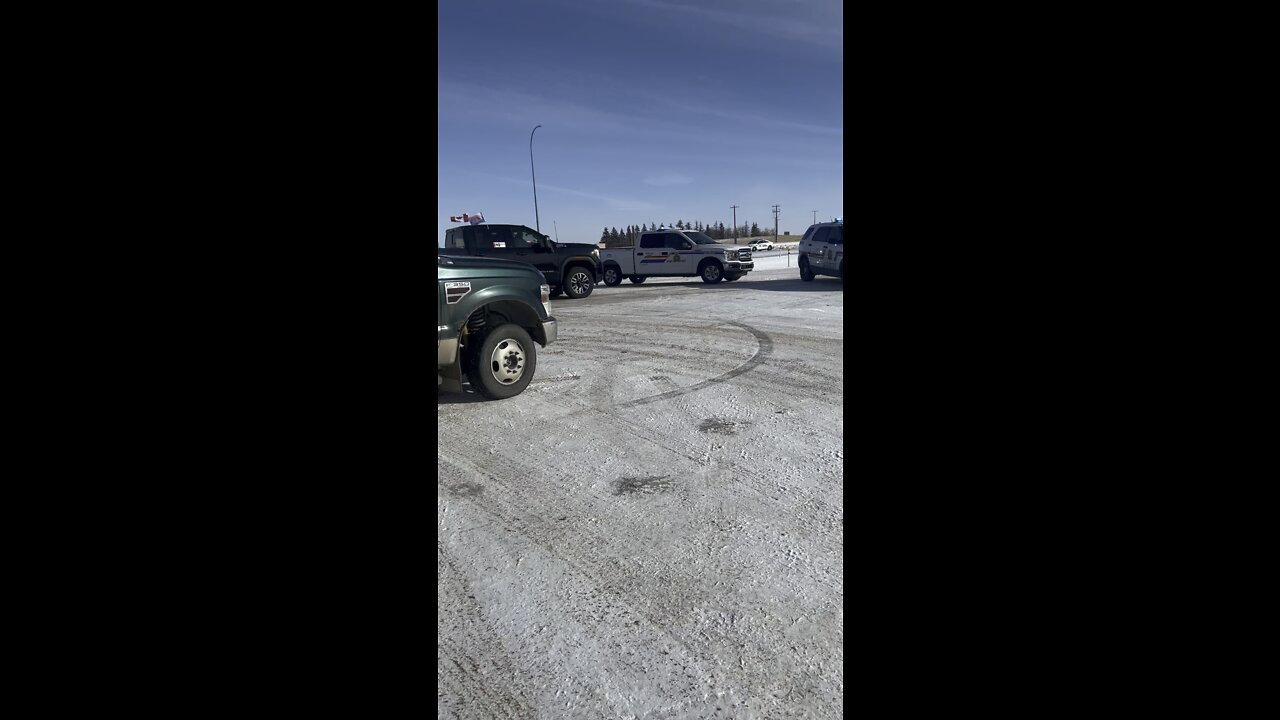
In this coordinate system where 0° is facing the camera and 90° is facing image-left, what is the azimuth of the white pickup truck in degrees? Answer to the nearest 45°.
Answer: approximately 315°

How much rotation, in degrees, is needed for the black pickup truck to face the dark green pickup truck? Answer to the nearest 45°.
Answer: approximately 90° to its right

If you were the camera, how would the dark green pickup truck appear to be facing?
facing to the right of the viewer

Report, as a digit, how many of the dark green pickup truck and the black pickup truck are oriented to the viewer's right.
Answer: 2

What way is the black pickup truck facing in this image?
to the viewer's right

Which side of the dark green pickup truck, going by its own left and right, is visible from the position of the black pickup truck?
left
